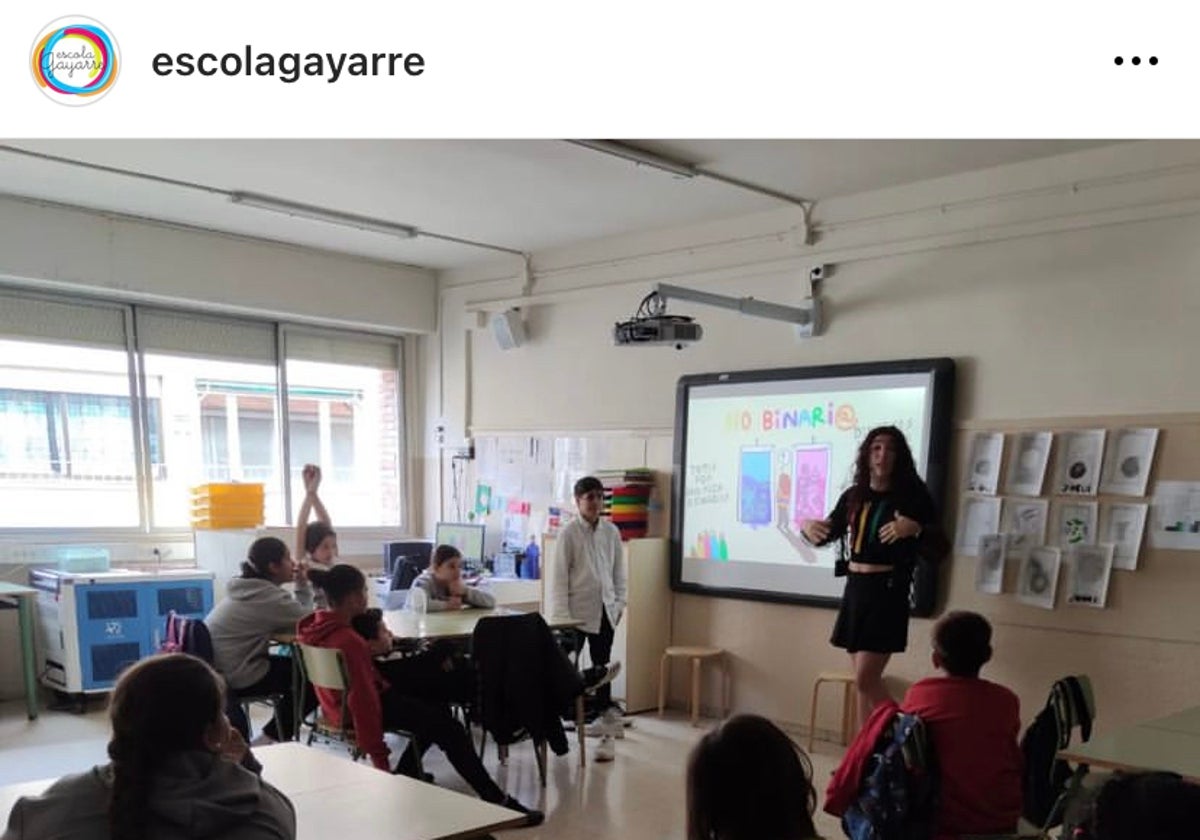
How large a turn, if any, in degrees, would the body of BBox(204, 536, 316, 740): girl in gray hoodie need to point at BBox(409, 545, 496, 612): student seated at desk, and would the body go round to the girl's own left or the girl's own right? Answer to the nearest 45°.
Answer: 0° — they already face them

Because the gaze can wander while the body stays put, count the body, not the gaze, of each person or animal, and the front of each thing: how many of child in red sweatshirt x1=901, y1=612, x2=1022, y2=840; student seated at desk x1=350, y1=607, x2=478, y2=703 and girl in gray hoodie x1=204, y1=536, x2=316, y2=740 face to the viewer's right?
2

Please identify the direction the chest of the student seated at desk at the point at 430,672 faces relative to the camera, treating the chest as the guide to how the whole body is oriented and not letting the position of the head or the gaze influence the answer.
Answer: to the viewer's right

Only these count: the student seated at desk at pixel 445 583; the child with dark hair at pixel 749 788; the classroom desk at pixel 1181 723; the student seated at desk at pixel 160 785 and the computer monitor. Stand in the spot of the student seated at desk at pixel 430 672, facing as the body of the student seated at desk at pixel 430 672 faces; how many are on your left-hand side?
2

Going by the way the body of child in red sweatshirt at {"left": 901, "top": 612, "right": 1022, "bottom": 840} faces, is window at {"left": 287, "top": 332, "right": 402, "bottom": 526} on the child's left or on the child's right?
on the child's left

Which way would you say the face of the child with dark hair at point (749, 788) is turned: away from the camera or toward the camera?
away from the camera

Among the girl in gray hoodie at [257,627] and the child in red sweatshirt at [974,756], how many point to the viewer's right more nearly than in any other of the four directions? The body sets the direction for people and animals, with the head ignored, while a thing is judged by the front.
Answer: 1

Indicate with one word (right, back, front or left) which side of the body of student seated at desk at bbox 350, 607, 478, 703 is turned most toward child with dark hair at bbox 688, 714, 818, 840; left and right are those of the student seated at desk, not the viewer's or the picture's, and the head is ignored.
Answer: right

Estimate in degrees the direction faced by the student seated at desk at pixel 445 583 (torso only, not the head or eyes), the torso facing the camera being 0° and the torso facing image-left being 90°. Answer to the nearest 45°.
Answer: approximately 315°

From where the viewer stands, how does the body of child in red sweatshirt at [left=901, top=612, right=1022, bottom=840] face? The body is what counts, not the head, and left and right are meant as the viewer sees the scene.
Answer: facing away from the viewer

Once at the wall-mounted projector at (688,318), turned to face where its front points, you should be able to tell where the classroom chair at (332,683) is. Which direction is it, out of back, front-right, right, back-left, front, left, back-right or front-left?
back

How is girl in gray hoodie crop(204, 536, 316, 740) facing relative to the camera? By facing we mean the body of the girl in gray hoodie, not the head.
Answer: to the viewer's right
